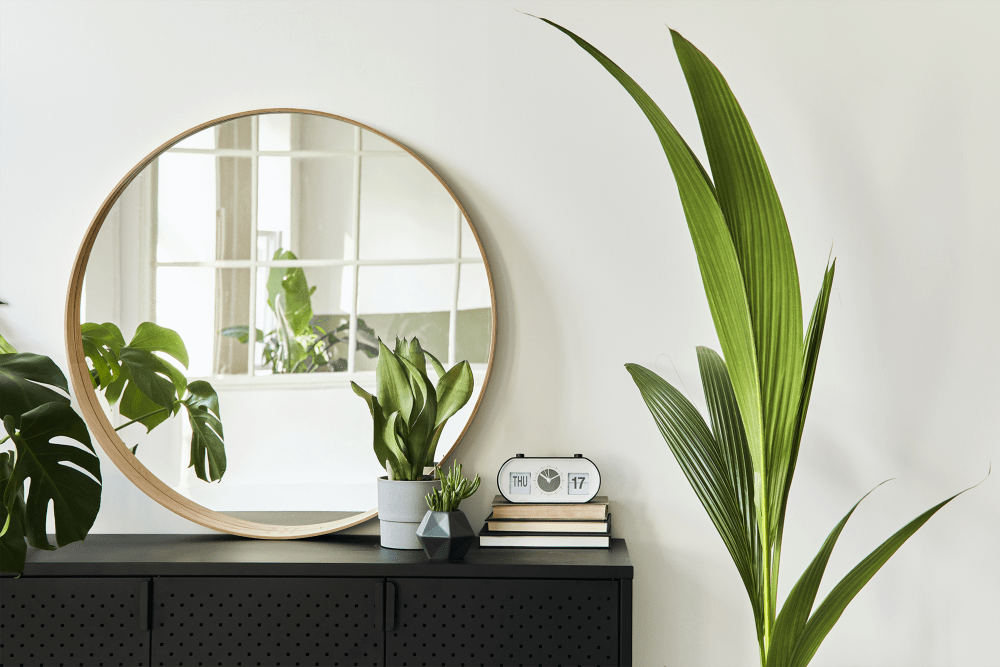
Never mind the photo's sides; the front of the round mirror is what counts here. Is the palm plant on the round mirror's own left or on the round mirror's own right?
on the round mirror's own left

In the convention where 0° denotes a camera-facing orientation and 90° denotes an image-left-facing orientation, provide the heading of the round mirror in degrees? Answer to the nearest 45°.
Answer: approximately 0°

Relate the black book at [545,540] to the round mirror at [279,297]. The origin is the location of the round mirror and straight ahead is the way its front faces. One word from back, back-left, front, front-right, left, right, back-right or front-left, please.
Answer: front-left

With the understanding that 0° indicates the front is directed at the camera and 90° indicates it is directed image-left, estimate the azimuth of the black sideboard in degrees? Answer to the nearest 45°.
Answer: approximately 0°
